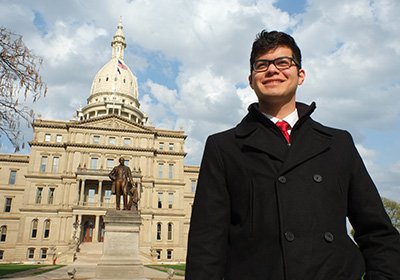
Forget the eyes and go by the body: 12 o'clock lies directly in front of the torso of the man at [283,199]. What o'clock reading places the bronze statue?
The bronze statue is roughly at 5 o'clock from the man.

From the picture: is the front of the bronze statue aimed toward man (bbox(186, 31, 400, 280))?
yes

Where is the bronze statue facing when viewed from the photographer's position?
facing the viewer

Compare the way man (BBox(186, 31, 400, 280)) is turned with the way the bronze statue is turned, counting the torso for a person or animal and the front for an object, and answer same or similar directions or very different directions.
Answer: same or similar directions

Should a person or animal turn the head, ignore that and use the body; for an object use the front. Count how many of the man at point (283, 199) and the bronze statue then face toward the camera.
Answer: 2
